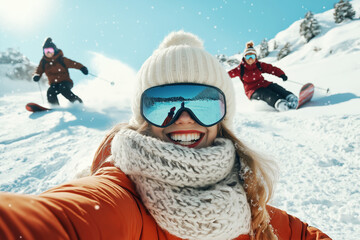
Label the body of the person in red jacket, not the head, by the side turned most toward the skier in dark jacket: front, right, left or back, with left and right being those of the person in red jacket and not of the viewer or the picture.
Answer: right

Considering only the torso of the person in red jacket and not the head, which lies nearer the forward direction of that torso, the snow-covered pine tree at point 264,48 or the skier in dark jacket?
the skier in dark jacket

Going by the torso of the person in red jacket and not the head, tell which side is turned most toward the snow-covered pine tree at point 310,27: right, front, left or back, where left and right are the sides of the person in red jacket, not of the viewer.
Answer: back

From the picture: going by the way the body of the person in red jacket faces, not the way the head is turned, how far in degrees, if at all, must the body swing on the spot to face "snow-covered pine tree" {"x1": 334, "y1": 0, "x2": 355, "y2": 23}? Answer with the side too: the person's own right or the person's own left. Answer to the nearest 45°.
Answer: approximately 180°

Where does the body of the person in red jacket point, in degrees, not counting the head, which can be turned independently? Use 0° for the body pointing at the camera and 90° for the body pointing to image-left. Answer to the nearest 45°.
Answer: approximately 0°

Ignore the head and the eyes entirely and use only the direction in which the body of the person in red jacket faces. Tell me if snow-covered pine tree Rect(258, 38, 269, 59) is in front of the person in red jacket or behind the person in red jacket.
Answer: behind
